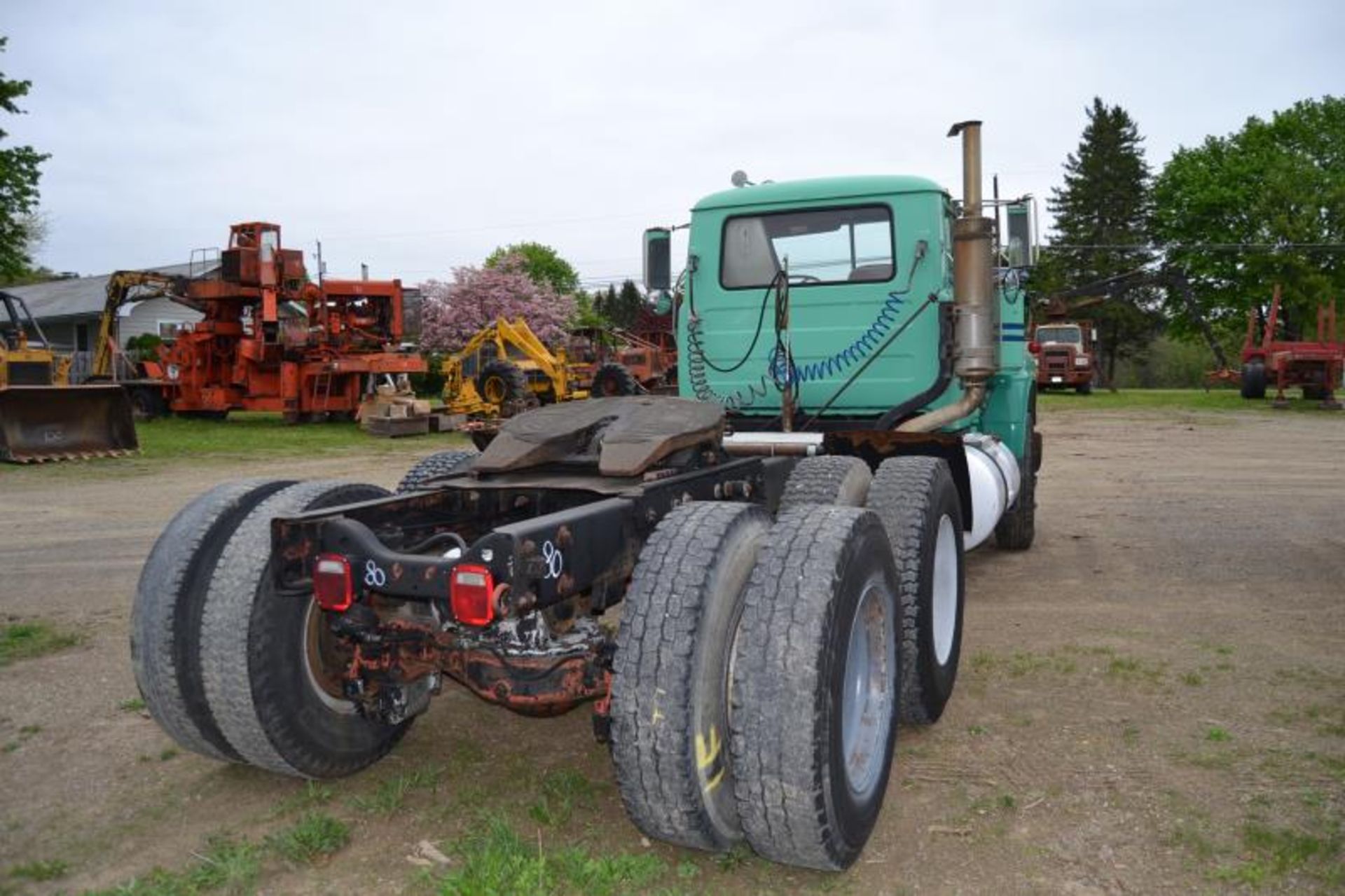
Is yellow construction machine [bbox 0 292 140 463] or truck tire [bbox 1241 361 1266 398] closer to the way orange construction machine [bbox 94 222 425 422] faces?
the yellow construction machine

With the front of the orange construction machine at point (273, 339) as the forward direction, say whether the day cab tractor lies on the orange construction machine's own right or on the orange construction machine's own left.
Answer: on the orange construction machine's own left

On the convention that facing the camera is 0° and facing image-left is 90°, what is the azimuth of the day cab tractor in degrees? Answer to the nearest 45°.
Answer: approximately 225°

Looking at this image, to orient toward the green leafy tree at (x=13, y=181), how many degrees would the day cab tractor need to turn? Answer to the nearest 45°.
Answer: approximately 90° to its left

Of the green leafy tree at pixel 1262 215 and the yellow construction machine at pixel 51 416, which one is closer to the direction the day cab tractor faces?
the green leafy tree

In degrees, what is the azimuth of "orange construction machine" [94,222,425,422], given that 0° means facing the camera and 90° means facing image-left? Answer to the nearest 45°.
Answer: approximately 90°

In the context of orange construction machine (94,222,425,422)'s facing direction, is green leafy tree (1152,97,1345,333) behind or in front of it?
behind

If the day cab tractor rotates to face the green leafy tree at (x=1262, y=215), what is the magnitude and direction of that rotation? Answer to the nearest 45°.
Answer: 0° — it already faces it

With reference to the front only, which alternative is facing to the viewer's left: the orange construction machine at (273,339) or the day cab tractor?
the orange construction machine

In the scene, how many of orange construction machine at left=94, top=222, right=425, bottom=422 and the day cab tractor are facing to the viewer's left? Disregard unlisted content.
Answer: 1

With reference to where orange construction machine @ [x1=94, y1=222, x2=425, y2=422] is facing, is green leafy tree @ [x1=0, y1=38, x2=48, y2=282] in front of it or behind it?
in front

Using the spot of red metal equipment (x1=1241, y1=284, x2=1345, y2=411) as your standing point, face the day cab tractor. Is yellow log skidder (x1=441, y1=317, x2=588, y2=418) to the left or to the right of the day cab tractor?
right
